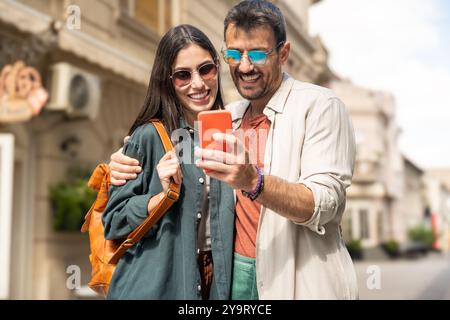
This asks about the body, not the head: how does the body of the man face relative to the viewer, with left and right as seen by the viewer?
facing the viewer and to the left of the viewer

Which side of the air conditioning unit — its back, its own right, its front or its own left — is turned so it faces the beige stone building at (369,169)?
left

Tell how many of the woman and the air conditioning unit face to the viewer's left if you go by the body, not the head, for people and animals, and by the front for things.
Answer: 0

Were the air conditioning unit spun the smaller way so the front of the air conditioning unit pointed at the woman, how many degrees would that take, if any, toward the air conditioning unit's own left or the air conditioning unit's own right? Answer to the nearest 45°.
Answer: approximately 45° to the air conditioning unit's own right

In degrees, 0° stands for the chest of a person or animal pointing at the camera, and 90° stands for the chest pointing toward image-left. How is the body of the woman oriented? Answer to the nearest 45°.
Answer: approximately 315°

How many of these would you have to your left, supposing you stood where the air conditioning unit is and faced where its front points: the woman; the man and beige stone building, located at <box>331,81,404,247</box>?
1

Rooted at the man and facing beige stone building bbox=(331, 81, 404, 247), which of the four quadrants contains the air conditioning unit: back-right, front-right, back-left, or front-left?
front-left

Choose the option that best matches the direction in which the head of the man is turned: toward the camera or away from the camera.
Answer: toward the camera

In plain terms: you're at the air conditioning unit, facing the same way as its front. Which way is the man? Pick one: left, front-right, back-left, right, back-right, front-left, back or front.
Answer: front-right

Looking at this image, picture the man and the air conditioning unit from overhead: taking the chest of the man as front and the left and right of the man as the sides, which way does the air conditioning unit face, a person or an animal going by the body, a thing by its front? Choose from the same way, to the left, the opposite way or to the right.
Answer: to the left

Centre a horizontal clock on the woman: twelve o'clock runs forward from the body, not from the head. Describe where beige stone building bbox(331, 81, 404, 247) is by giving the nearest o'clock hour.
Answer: The beige stone building is roughly at 8 o'clock from the woman.

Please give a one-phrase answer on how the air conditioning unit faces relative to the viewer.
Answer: facing the viewer and to the right of the viewer

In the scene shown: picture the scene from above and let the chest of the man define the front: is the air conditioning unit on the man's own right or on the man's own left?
on the man's own right
